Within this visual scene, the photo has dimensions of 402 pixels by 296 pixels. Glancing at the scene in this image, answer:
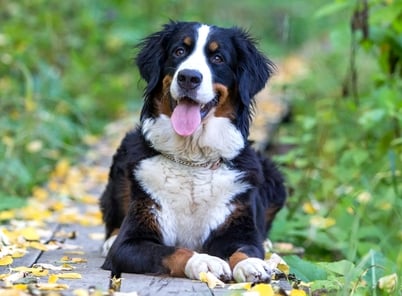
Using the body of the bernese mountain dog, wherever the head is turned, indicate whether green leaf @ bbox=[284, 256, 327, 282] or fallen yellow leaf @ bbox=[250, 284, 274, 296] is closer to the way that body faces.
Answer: the fallen yellow leaf

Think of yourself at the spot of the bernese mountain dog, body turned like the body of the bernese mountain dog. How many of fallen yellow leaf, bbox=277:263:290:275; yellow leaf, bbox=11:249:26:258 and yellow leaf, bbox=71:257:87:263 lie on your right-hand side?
2

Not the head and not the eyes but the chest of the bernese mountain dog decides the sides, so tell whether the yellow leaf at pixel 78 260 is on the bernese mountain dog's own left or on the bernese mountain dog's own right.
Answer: on the bernese mountain dog's own right

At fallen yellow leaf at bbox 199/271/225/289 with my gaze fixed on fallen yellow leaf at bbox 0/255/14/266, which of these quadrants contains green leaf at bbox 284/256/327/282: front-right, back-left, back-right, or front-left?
back-right

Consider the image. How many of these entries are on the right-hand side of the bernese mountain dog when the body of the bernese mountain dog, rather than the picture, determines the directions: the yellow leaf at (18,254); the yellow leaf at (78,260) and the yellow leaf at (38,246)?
3

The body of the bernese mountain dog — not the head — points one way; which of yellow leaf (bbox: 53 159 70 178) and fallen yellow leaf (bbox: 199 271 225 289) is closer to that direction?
the fallen yellow leaf

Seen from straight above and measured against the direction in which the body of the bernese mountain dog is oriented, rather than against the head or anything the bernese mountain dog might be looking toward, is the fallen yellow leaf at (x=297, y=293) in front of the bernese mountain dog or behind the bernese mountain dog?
in front

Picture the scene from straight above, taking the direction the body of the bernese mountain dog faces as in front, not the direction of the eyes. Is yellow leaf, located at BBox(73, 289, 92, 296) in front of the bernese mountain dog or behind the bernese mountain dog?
in front

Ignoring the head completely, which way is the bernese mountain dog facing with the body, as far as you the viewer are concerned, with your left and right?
facing the viewer

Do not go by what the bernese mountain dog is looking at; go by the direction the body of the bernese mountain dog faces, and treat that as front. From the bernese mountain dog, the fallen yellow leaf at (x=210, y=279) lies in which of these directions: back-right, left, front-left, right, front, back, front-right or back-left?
front

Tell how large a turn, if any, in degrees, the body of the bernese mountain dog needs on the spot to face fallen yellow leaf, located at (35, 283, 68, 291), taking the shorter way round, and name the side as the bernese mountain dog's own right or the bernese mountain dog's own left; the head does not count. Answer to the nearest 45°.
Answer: approximately 45° to the bernese mountain dog's own right

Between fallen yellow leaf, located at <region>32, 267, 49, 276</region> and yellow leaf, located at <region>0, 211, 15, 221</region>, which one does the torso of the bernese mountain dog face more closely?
the fallen yellow leaf

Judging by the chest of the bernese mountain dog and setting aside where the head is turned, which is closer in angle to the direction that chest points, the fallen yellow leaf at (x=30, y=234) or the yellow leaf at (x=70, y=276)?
the yellow leaf

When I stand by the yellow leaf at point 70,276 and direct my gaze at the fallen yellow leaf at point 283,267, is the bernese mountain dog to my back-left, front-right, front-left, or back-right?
front-left

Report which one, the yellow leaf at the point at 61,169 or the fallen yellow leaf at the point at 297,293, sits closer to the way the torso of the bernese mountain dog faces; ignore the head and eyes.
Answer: the fallen yellow leaf

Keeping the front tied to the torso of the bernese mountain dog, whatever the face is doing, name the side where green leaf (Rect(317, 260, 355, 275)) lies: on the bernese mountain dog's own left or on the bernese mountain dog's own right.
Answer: on the bernese mountain dog's own left
